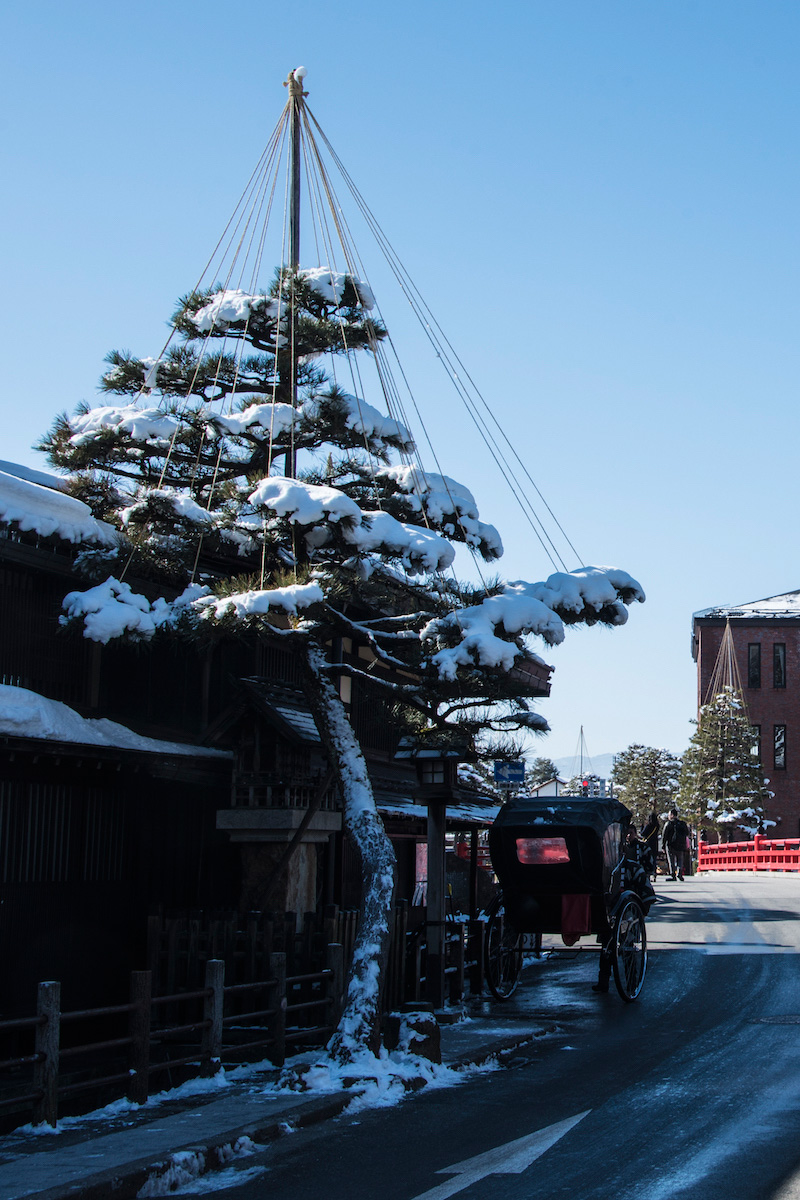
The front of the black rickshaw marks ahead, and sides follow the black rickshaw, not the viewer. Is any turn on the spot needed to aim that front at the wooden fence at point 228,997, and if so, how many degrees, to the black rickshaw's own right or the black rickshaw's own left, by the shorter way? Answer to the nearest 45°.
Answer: approximately 135° to the black rickshaw's own left

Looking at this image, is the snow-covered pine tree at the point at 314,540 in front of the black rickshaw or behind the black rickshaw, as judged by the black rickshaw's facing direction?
behind

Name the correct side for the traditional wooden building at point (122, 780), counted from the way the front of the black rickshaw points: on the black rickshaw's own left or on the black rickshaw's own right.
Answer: on the black rickshaw's own left

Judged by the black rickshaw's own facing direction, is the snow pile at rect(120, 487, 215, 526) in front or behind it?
behind

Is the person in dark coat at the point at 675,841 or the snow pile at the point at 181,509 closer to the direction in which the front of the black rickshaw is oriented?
the person in dark coat

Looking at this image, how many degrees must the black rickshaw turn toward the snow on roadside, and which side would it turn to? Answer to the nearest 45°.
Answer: approximately 180°

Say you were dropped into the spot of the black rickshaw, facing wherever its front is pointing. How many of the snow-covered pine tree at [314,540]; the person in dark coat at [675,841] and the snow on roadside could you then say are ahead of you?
1

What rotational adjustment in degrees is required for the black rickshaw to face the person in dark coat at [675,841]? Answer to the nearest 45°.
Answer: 0° — it already faces them

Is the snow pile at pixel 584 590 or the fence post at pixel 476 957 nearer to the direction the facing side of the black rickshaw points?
the fence post

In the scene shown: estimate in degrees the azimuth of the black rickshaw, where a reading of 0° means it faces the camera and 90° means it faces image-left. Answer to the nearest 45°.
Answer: approximately 180°

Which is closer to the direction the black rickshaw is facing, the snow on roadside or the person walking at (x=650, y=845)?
the person walking

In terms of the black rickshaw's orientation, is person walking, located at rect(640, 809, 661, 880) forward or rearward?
forward

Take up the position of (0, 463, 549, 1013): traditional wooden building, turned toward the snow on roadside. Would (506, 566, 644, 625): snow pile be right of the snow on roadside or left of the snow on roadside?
left
